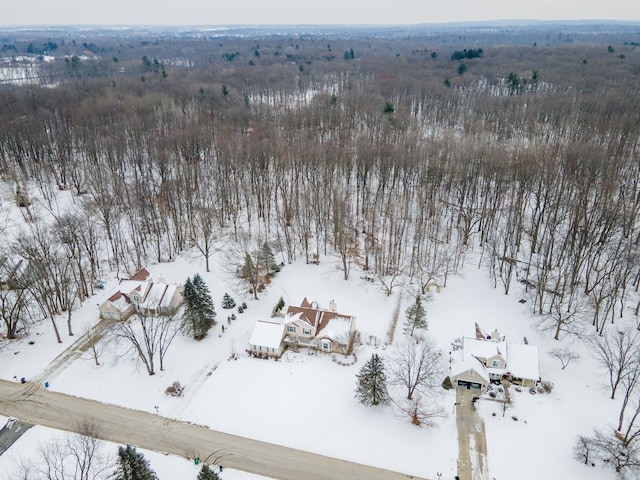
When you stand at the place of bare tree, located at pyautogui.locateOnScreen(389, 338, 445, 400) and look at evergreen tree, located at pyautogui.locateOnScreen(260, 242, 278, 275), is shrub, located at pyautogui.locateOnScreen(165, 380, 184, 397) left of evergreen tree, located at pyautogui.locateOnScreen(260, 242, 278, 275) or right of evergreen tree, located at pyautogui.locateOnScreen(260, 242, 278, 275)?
left

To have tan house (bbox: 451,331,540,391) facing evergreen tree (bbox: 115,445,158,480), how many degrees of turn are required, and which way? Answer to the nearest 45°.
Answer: approximately 45° to its right

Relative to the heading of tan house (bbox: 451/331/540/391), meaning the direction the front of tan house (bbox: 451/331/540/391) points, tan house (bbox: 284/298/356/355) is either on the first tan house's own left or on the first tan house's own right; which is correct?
on the first tan house's own right

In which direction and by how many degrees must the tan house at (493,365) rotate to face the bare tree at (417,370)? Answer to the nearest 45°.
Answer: approximately 45° to its right

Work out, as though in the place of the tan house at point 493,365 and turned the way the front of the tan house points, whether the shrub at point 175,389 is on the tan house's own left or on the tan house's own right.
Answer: on the tan house's own right

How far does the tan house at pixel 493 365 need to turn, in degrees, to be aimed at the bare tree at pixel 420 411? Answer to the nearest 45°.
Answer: approximately 45° to its right

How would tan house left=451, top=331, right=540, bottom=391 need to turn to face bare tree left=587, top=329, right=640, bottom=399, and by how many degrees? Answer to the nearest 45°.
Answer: approximately 135° to its left

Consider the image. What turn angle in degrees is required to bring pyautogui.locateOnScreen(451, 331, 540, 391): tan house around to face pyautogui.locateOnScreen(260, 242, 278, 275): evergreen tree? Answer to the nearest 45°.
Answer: approximately 90° to its right

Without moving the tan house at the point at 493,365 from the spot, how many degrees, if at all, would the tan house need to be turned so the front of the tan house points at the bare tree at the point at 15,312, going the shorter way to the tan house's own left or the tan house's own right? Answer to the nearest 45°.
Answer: approximately 90° to the tan house's own right

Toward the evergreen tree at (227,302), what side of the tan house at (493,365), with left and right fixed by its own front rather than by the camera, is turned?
right

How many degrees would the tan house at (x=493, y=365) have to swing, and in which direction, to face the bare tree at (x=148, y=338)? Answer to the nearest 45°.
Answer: approximately 90° to its right

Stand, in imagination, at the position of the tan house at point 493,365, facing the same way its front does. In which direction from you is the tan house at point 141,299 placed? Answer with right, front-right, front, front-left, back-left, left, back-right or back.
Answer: right

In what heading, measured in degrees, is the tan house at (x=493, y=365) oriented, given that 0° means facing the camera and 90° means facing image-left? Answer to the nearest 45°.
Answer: approximately 0°
